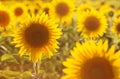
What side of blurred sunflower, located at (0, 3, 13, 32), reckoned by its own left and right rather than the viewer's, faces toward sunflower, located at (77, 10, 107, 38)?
left

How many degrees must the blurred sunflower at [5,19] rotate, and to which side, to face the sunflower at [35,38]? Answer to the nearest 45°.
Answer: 0° — it already faces it

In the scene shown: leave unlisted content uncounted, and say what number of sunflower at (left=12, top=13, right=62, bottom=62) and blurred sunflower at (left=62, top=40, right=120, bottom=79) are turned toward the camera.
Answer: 2

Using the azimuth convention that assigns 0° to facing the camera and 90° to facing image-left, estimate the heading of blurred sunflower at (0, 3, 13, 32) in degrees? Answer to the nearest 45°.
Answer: approximately 0°

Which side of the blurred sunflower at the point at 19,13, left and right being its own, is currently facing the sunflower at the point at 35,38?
front

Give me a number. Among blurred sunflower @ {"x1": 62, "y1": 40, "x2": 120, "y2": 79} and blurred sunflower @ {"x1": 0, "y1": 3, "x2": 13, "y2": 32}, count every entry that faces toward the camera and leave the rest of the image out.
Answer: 2

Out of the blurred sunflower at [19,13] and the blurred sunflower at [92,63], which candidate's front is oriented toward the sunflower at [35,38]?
the blurred sunflower at [19,13]

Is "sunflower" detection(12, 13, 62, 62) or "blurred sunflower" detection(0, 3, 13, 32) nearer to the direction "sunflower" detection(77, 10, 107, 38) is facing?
the sunflower

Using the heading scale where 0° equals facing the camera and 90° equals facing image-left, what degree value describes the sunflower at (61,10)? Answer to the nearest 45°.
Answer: approximately 0°
